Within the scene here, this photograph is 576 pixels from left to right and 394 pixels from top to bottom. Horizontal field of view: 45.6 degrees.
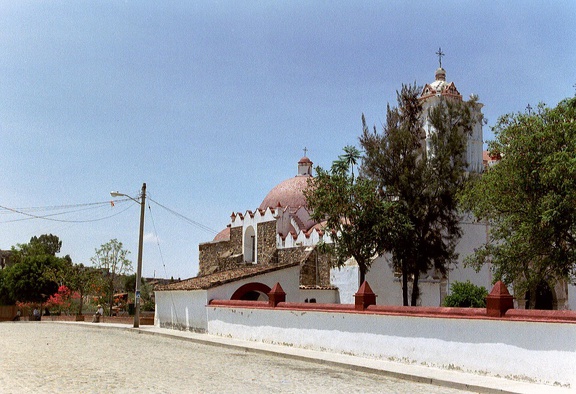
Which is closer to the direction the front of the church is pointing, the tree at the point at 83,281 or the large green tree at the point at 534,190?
the large green tree

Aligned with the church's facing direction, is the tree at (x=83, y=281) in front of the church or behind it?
behind

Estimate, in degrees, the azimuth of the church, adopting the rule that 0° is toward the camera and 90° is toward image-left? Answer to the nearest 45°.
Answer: approximately 315°

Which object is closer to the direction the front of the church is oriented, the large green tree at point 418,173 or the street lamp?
the large green tree

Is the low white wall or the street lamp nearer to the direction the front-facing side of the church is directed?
the low white wall

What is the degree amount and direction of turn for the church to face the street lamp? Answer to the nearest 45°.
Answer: approximately 135° to its right
